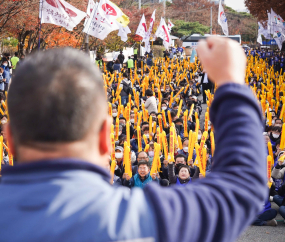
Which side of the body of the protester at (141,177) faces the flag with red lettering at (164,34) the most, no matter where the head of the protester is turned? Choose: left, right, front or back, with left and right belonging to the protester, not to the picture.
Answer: back

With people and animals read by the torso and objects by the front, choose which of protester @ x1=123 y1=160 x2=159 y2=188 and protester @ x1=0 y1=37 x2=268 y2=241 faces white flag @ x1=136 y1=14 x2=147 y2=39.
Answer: protester @ x1=0 y1=37 x2=268 y2=241

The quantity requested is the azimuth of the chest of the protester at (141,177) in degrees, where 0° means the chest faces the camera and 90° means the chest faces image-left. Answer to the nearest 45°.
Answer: approximately 0°

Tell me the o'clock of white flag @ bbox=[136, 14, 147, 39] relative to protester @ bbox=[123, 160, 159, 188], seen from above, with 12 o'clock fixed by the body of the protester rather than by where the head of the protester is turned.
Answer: The white flag is roughly at 6 o'clock from the protester.

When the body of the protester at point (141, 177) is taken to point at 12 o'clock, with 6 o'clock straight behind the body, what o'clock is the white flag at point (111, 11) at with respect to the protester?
The white flag is roughly at 6 o'clock from the protester.

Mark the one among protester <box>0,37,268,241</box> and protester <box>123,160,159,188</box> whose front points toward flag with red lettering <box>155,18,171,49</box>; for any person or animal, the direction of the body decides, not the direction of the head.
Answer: protester <box>0,37,268,241</box>

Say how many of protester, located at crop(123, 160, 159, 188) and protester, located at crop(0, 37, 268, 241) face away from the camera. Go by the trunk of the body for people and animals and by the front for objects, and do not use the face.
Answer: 1

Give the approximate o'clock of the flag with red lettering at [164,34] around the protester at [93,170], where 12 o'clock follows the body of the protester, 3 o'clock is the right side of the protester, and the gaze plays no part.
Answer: The flag with red lettering is roughly at 12 o'clock from the protester.

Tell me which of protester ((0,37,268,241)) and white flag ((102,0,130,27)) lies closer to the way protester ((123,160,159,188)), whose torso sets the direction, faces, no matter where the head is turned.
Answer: the protester

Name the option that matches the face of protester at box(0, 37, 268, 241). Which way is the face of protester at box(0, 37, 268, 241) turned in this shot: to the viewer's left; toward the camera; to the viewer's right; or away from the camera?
away from the camera

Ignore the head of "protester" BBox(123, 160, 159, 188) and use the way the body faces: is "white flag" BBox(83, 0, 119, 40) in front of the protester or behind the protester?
behind

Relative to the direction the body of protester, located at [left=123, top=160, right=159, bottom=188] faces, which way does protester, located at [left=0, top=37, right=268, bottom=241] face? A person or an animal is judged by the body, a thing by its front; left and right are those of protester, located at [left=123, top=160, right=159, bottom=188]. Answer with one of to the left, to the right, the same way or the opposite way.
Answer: the opposite way

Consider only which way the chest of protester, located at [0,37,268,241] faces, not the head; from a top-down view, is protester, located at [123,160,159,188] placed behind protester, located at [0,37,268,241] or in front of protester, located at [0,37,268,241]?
in front

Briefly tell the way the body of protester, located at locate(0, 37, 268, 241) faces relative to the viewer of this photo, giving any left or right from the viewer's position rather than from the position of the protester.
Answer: facing away from the viewer
